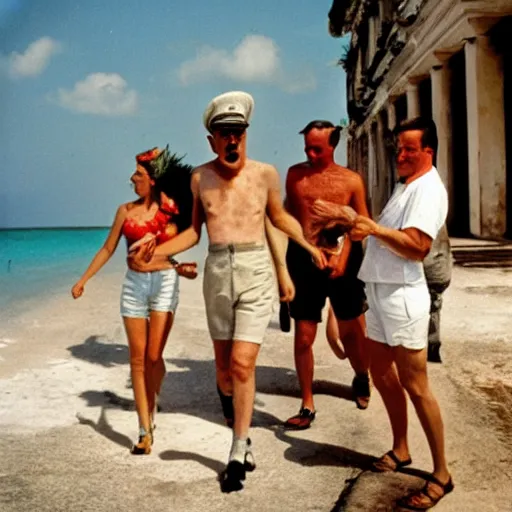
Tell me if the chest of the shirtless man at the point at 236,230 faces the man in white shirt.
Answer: no

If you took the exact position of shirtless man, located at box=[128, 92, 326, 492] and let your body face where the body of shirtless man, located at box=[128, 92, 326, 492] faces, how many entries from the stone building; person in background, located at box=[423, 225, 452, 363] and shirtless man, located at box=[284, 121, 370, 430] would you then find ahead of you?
0

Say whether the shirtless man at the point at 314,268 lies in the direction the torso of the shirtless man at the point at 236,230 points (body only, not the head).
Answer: no

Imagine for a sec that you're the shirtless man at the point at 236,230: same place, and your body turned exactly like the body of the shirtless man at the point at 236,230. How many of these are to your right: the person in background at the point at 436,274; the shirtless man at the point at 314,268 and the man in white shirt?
0

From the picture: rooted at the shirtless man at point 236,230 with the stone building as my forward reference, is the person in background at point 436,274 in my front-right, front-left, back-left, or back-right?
front-right

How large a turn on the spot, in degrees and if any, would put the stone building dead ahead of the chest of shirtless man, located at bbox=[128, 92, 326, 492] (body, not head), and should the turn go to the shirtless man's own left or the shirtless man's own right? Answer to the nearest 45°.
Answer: approximately 135° to the shirtless man's own left

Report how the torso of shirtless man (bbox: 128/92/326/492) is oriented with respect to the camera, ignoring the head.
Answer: toward the camera

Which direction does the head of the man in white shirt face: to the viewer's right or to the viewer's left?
to the viewer's left

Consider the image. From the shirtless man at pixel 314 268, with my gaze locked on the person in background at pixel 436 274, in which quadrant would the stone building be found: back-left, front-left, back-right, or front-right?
front-left

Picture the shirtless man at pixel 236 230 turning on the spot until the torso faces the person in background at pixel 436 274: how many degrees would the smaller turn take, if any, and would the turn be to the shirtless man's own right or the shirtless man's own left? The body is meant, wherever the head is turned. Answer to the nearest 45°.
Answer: approximately 135° to the shirtless man's own left

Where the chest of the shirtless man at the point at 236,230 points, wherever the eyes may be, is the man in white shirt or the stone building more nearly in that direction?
the man in white shirt

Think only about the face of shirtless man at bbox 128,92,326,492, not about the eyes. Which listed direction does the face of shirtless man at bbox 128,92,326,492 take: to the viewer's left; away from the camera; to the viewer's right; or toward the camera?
toward the camera

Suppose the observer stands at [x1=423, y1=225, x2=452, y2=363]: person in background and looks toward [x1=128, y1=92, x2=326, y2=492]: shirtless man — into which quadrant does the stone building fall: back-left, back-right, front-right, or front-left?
back-right
